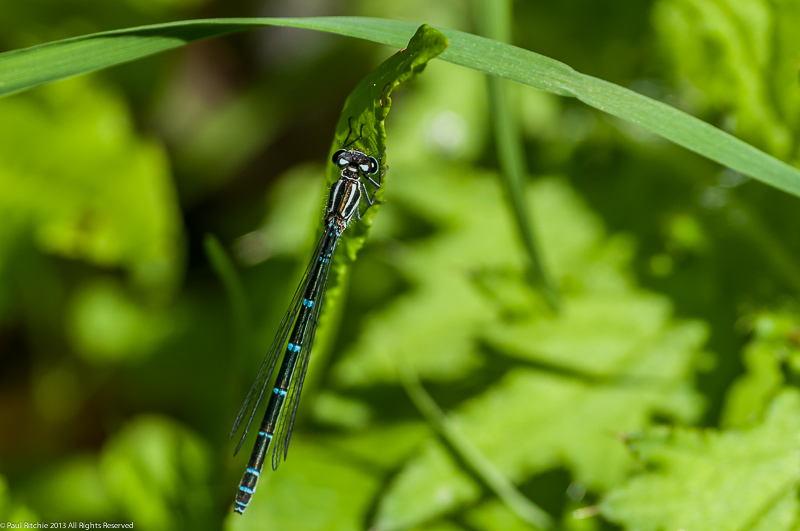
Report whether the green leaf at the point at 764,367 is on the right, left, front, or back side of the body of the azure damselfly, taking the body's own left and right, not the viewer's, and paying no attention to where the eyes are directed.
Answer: right

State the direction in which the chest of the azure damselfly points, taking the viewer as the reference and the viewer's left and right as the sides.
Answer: facing away from the viewer

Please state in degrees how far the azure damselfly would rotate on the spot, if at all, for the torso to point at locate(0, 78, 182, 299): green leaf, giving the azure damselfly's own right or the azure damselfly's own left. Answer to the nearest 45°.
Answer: approximately 45° to the azure damselfly's own left

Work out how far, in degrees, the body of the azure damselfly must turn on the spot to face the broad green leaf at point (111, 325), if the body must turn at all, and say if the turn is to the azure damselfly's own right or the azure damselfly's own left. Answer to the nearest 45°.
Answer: approximately 45° to the azure damselfly's own left
